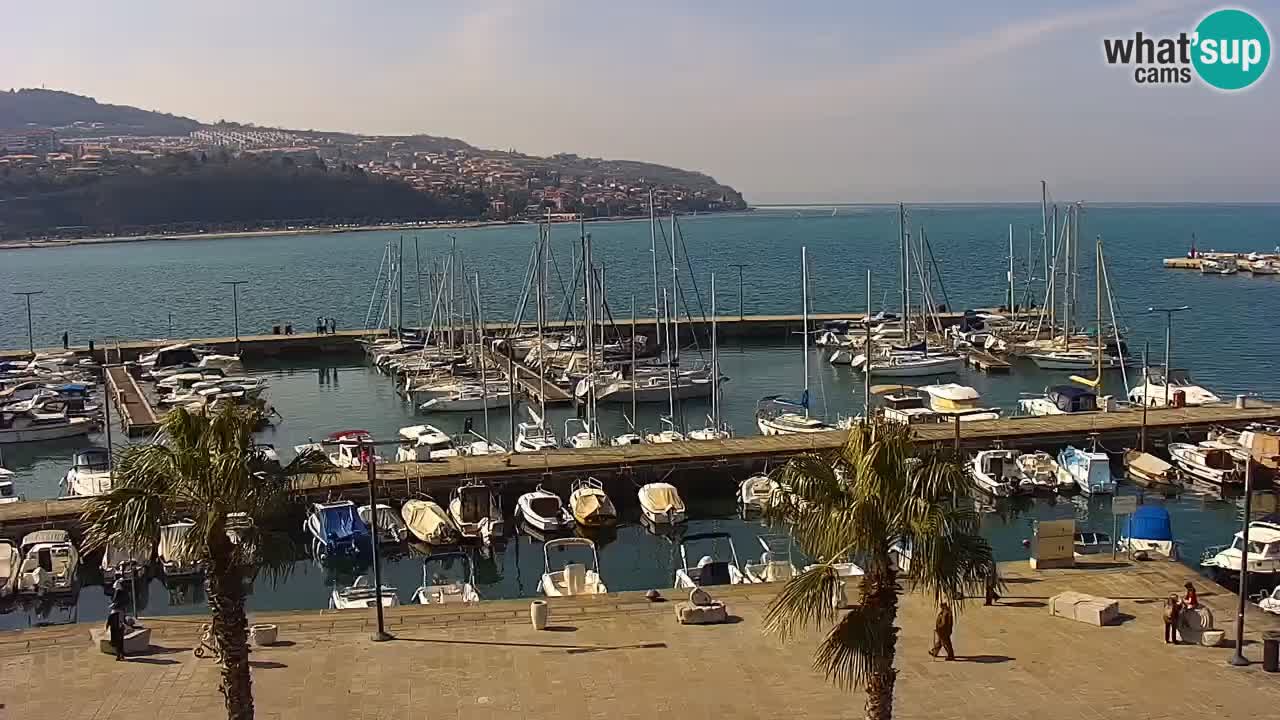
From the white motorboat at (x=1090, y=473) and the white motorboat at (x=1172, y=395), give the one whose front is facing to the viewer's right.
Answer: the white motorboat at (x=1172, y=395)

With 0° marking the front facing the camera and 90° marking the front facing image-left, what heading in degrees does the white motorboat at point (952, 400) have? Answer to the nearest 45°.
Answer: approximately 315°

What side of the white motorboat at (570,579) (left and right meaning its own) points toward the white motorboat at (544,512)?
front

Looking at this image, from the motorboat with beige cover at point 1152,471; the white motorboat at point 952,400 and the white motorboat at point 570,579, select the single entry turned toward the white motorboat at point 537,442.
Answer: the white motorboat at point 570,579

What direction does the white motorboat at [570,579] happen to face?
away from the camera

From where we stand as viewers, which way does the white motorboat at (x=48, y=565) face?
facing away from the viewer

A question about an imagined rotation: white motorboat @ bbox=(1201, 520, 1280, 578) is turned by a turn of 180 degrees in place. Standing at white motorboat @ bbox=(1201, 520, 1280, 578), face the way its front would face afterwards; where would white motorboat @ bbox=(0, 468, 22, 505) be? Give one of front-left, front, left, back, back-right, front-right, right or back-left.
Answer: back

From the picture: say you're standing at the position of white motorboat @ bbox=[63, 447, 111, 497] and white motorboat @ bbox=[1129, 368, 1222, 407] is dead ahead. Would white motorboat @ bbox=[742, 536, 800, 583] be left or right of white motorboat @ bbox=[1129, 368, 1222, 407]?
right

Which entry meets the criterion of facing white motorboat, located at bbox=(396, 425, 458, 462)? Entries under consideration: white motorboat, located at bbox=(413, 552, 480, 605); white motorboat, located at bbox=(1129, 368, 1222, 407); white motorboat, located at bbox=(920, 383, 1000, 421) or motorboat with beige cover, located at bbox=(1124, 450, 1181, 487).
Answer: white motorboat, located at bbox=(413, 552, 480, 605)

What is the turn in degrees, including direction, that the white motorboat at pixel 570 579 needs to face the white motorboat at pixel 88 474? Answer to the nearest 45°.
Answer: approximately 45° to its left

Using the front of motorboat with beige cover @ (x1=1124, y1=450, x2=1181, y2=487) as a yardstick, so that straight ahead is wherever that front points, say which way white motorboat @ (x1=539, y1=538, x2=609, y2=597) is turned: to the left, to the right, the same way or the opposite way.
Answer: the opposite way
